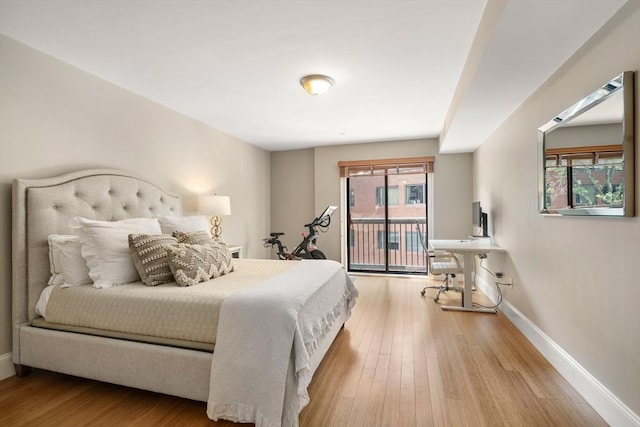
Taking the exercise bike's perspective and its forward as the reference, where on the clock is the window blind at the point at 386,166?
The window blind is roughly at 12 o'clock from the exercise bike.

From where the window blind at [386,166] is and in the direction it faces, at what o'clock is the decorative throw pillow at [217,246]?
The decorative throw pillow is roughly at 1 o'clock from the window blind.

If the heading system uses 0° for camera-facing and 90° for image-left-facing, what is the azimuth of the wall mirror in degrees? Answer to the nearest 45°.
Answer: approximately 45°

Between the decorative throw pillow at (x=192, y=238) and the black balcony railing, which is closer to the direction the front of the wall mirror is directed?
the decorative throw pillow

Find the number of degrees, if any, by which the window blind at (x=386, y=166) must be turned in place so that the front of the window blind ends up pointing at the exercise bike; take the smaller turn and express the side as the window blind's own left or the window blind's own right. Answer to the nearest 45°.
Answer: approximately 90° to the window blind's own right

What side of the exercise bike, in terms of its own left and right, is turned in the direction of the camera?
right

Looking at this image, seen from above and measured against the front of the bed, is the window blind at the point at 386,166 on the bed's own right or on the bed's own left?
on the bed's own left

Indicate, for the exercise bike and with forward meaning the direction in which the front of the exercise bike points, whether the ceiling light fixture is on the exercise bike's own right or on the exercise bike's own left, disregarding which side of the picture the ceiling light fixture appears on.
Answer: on the exercise bike's own right

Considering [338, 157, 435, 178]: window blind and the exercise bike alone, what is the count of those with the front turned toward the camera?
1

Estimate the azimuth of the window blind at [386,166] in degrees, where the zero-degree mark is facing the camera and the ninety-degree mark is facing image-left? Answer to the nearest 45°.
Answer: approximately 0°

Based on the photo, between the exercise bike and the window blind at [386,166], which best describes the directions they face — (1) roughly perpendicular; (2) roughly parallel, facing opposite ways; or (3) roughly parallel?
roughly perpendicular

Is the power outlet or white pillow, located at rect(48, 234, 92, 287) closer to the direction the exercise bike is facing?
the power outlet
